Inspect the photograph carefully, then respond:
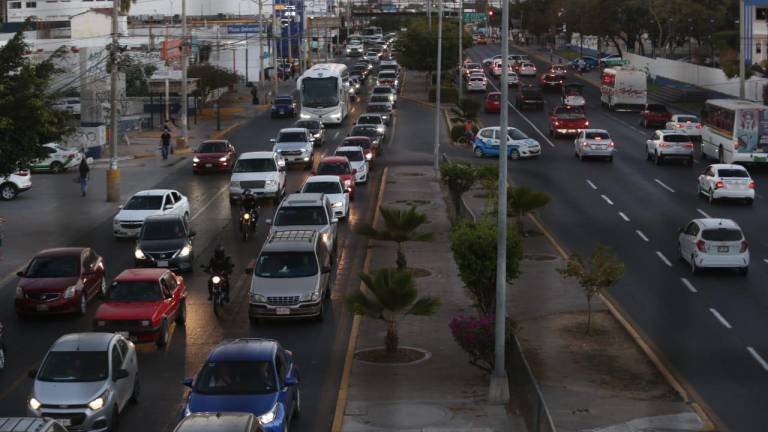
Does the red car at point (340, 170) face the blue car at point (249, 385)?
yes

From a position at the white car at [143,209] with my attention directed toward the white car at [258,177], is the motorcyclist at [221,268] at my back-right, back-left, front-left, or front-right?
back-right

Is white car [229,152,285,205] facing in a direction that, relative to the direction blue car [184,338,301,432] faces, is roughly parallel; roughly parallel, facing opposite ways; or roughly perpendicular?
roughly parallel

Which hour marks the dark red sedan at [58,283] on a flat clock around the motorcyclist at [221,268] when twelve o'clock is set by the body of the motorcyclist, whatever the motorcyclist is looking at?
The dark red sedan is roughly at 3 o'clock from the motorcyclist.

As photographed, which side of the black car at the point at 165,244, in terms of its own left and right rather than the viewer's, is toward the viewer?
front

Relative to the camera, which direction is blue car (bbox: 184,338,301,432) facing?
toward the camera

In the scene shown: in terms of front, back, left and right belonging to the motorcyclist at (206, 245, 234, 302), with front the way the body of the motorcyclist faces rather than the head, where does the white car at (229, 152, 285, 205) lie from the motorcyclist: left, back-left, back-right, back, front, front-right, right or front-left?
back

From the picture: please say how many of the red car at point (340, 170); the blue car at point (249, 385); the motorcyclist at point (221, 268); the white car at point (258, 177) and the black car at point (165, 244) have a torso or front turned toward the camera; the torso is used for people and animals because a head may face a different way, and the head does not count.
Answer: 5

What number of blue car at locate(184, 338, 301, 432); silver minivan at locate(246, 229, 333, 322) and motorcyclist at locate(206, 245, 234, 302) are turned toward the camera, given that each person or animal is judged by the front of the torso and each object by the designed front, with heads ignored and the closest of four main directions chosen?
3

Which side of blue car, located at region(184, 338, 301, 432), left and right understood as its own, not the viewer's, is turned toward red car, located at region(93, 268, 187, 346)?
back

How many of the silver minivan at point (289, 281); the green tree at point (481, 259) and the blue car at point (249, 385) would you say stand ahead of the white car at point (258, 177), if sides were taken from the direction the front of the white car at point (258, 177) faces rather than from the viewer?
3

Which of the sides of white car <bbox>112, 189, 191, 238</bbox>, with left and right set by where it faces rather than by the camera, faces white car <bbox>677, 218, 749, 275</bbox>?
left

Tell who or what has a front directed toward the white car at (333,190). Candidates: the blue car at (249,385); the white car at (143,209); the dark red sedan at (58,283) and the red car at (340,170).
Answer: the red car

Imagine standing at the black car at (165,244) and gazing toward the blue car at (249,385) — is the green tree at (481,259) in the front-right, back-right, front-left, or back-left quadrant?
front-left

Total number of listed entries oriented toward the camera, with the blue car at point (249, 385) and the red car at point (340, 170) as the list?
2

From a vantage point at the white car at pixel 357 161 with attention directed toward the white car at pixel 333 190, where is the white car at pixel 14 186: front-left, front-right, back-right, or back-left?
front-right

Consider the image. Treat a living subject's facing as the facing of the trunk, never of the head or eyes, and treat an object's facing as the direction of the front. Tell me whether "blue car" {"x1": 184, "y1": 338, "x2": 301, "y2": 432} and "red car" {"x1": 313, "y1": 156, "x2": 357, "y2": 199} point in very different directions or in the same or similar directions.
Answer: same or similar directions
